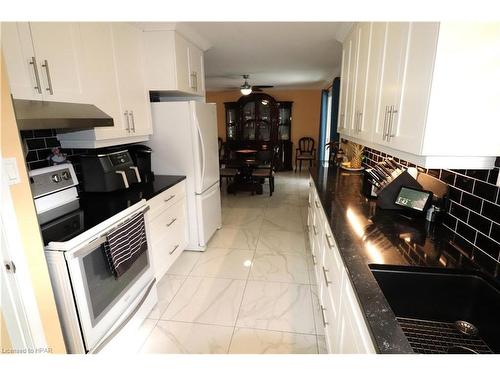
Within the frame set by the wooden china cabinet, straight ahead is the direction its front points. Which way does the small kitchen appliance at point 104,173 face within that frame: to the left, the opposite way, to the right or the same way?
to the left

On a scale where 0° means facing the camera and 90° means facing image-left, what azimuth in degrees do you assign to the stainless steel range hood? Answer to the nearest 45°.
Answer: approximately 315°

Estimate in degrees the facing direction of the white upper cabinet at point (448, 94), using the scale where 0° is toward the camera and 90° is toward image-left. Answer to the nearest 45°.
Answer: approximately 45°

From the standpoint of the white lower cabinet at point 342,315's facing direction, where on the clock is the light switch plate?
The light switch plate is roughly at 11 o'clock from the white lower cabinet.

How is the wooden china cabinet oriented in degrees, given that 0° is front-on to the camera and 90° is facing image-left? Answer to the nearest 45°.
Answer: approximately 0°

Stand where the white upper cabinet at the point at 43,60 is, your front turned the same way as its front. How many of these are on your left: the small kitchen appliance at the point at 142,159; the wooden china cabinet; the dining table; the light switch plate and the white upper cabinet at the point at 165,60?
4

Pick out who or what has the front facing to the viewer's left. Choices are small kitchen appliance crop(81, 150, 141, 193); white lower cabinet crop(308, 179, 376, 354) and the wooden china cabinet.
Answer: the white lower cabinet

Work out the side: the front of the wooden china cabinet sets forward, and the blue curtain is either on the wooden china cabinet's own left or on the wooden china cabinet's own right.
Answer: on the wooden china cabinet's own left

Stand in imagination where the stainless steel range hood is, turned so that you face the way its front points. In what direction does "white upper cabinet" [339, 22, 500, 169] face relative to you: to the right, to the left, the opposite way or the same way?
the opposite way

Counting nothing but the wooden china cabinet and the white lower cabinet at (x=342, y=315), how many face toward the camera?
1

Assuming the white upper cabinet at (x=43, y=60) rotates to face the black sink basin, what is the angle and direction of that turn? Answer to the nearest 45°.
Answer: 0° — it already faces it

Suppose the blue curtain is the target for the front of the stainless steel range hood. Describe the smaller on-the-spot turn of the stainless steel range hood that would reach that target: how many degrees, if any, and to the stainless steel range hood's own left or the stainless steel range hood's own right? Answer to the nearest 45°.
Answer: approximately 90° to the stainless steel range hood's own left

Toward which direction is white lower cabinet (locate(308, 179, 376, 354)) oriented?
to the viewer's left
